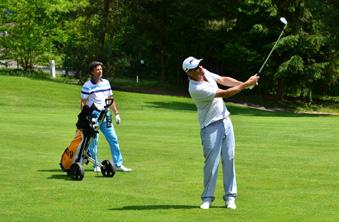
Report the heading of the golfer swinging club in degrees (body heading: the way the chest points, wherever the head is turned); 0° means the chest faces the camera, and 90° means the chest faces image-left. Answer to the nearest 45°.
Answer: approximately 315°

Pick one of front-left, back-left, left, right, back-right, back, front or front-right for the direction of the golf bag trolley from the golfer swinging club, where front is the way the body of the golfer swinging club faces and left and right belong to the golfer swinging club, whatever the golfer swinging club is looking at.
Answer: back
